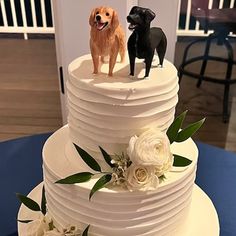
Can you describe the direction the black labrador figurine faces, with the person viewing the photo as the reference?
facing the viewer and to the left of the viewer

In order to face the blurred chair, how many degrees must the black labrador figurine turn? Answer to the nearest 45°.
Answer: approximately 135° to its right
